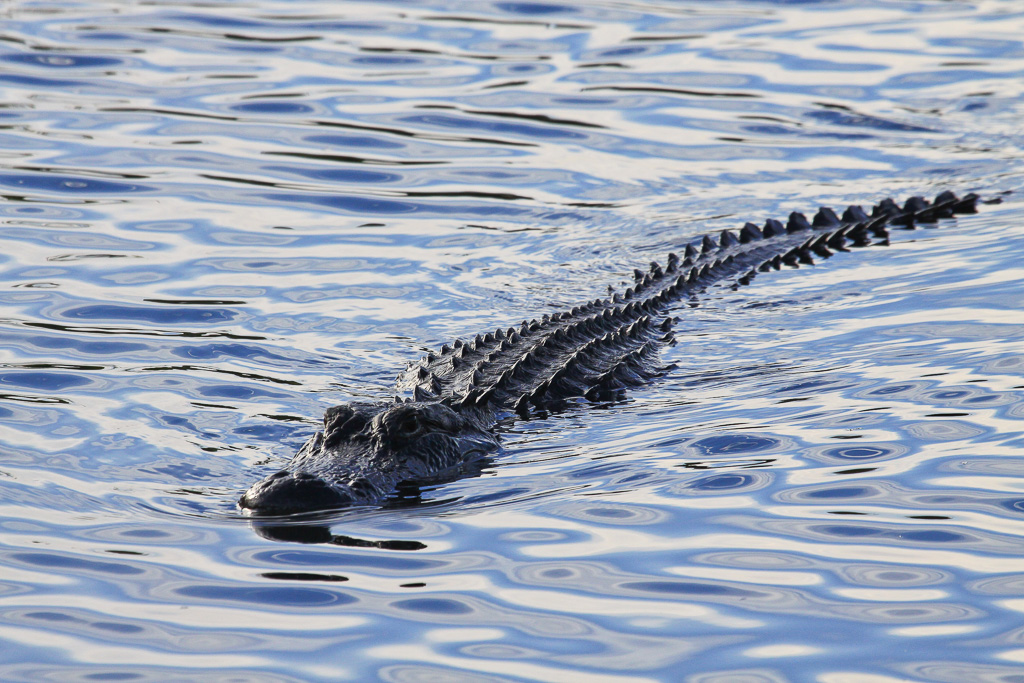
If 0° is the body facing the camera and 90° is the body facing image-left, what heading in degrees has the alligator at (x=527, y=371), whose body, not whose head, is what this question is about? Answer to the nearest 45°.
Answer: approximately 45°
